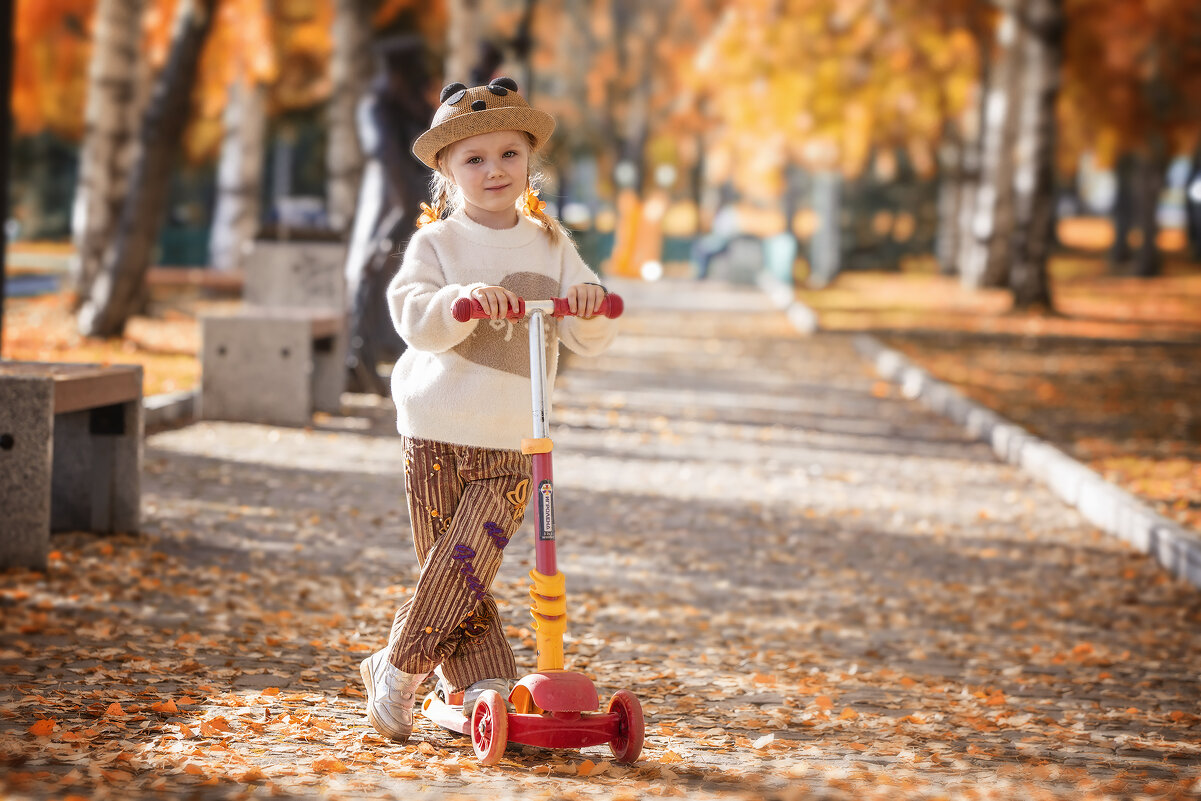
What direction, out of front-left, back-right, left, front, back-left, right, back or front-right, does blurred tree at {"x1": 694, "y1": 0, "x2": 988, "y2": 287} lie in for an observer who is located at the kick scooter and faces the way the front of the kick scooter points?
back-left

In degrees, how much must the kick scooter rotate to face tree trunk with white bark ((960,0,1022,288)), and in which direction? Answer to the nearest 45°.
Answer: approximately 135° to its left

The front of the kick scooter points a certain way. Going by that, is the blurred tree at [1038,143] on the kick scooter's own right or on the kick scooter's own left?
on the kick scooter's own left

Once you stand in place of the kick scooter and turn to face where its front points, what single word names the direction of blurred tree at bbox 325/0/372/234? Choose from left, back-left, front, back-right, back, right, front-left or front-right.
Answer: back-left

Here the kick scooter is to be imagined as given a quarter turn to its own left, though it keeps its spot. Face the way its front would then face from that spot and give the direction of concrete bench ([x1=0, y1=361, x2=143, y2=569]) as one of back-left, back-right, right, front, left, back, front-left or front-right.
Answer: left

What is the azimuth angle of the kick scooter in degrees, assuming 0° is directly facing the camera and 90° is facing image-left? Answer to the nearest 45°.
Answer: approximately 315°
